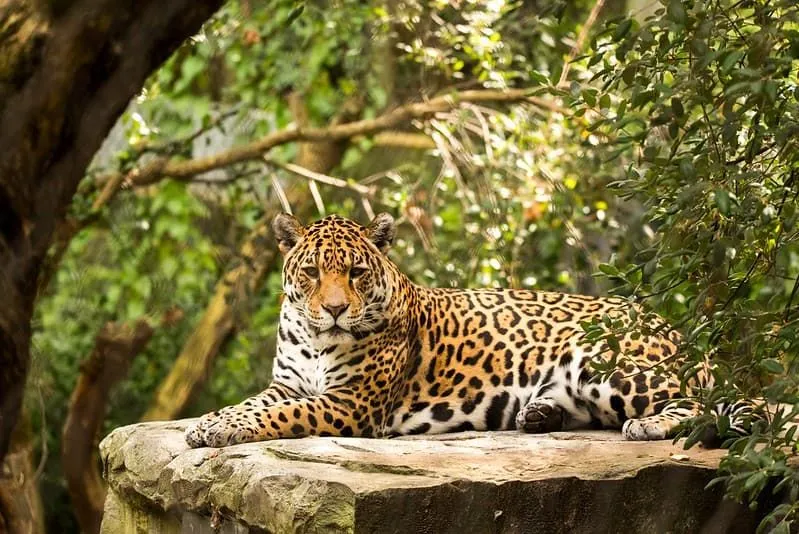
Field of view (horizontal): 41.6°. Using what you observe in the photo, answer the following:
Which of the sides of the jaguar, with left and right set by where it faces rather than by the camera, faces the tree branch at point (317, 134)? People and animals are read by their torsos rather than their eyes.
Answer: right

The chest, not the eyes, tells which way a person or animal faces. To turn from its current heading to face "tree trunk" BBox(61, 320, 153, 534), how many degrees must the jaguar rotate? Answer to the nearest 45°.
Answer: approximately 45° to its right

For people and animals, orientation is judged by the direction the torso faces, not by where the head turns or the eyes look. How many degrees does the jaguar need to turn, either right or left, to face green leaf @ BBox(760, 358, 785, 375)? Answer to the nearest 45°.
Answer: approximately 135° to its left

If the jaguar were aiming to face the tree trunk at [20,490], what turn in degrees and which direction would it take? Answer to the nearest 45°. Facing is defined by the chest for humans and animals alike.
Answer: approximately 45° to its right

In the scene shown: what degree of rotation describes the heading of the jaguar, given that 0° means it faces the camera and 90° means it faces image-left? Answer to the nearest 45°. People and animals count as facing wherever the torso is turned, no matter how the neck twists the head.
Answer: approximately 90°

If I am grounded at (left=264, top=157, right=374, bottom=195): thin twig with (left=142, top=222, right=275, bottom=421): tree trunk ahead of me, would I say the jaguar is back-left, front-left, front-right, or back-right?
back-left
